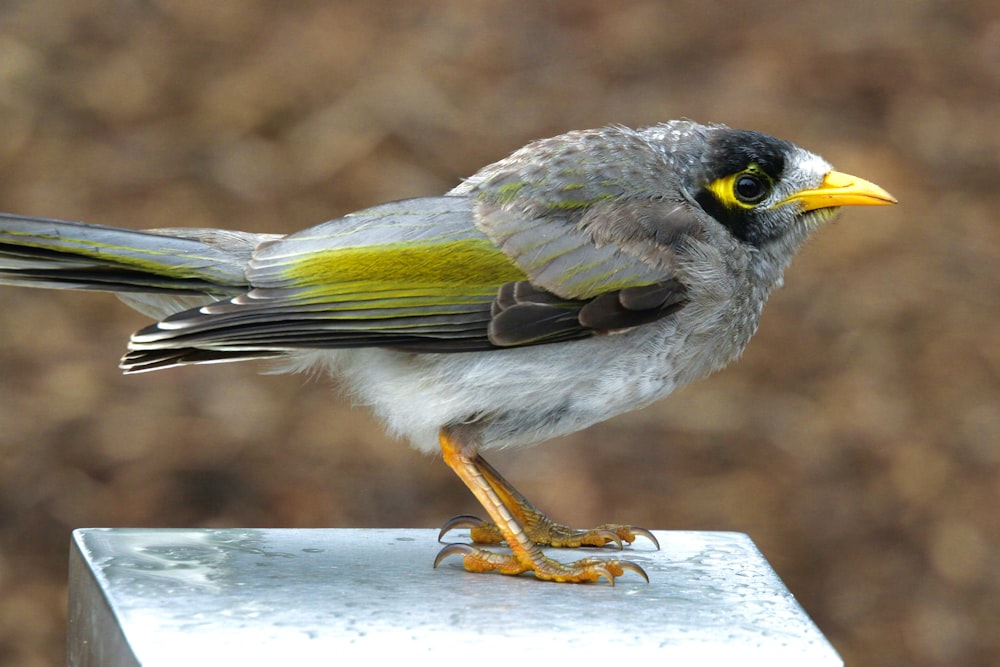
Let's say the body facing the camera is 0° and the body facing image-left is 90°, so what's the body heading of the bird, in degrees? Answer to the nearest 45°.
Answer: approximately 270°
